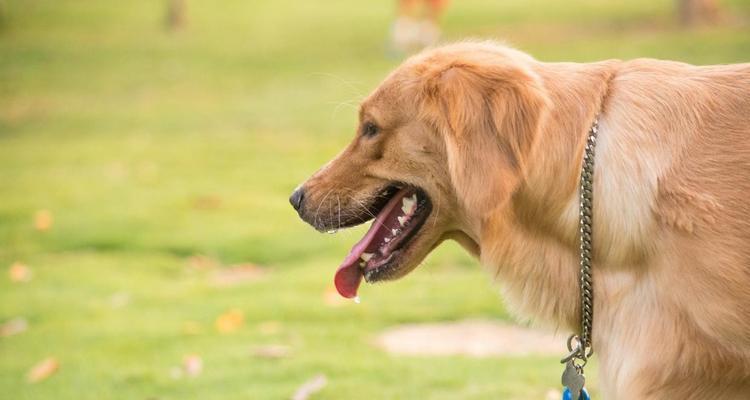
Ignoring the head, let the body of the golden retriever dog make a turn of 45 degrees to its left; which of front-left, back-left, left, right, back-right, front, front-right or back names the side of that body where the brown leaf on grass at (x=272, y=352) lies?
right

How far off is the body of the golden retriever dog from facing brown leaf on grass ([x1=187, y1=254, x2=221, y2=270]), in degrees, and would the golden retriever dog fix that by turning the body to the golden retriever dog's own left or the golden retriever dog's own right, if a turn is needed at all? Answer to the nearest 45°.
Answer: approximately 45° to the golden retriever dog's own right

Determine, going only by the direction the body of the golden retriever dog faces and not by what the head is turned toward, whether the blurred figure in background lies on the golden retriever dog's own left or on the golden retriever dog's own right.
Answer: on the golden retriever dog's own right

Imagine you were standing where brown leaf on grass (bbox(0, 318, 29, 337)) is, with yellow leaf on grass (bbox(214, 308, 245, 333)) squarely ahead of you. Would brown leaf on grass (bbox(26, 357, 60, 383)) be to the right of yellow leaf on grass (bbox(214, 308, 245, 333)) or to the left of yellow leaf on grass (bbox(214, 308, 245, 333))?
right

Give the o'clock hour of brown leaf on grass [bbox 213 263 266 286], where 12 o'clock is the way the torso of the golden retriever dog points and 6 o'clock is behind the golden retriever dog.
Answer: The brown leaf on grass is roughly at 2 o'clock from the golden retriever dog.

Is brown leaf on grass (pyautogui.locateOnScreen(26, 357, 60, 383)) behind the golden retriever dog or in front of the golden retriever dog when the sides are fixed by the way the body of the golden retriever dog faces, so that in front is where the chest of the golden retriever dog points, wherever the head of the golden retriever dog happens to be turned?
in front

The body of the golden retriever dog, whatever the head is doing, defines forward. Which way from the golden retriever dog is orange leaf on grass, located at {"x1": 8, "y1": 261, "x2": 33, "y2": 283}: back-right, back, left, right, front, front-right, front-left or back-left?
front-right

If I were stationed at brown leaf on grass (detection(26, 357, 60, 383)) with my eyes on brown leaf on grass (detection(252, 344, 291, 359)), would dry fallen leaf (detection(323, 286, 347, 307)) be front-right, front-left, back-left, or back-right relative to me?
front-left

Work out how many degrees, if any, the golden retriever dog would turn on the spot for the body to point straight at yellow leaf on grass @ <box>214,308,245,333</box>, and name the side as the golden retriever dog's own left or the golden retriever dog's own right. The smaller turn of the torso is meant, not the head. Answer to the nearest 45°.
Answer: approximately 45° to the golden retriever dog's own right

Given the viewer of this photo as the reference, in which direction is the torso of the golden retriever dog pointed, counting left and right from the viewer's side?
facing to the left of the viewer
